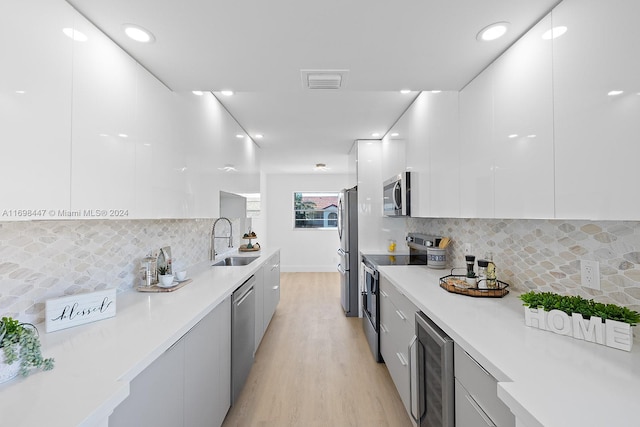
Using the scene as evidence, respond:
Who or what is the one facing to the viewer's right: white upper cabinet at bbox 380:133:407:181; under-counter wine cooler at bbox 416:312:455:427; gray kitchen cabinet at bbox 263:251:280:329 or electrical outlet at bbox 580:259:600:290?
the gray kitchen cabinet

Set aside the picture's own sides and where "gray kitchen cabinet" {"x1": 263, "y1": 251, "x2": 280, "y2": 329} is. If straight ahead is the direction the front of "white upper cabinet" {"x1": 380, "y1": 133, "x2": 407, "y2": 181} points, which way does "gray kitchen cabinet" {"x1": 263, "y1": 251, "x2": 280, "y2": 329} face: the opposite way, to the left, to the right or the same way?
the opposite way

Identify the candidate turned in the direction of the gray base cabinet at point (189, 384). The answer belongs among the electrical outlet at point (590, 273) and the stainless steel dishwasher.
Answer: the electrical outlet

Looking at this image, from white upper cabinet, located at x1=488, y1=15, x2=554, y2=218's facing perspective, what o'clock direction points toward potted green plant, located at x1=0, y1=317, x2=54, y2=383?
The potted green plant is roughly at 12 o'clock from the white upper cabinet.

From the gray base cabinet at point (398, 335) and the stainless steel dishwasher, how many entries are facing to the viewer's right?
1

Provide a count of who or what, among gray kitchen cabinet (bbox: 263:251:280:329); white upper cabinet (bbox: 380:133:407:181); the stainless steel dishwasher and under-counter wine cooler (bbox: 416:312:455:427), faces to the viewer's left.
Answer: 2

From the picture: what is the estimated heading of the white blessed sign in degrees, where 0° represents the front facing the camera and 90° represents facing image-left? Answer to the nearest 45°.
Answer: approximately 315°

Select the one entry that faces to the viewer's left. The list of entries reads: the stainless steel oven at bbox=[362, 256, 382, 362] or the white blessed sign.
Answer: the stainless steel oven

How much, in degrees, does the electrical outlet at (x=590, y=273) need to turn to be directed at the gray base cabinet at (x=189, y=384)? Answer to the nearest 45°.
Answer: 0° — it already faces it

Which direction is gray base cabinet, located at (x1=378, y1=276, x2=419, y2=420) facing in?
to the viewer's left

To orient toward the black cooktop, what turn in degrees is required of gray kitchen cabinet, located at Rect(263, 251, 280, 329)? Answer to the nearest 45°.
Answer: approximately 45° to its right

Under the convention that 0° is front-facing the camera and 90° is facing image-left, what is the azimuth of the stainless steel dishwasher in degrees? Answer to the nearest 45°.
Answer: approximately 270°

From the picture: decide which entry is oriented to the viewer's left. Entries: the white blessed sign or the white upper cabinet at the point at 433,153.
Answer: the white upper cabinet

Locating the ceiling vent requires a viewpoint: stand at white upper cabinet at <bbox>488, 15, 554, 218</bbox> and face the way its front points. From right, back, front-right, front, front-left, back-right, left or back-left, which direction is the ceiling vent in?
front-right

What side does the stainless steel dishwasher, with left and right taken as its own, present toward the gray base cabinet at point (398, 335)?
front
